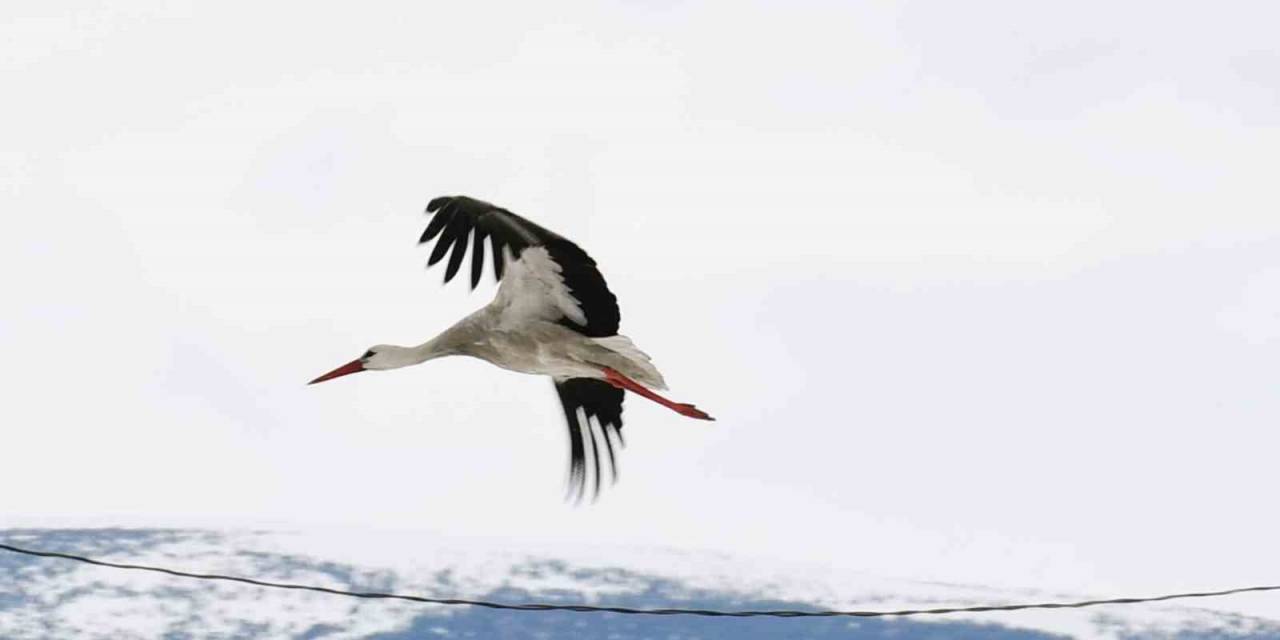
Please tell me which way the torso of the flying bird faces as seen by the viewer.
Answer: to the viewer's left
